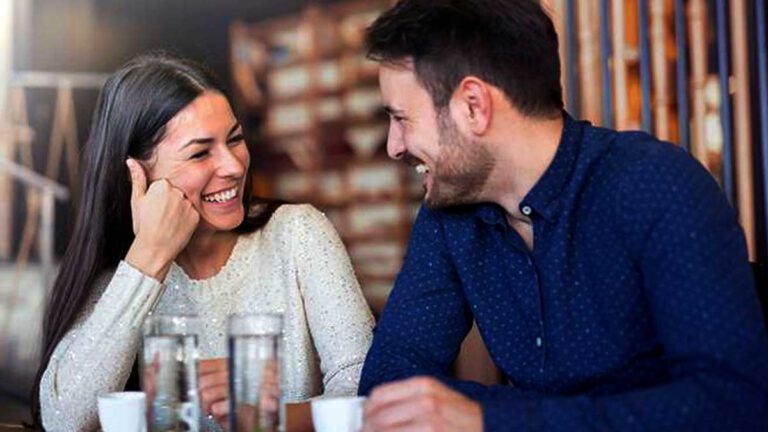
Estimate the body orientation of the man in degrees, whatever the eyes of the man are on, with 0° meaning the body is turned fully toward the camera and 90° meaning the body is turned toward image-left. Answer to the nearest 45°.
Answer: approximately 45°

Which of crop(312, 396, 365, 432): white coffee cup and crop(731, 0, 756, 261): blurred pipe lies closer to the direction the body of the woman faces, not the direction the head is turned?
the white coffee cup

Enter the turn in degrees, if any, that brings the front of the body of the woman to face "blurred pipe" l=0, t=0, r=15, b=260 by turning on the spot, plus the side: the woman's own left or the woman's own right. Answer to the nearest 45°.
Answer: approximately 180°

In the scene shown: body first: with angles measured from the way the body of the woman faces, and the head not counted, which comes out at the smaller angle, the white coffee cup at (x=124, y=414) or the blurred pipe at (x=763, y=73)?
the white coffee cup

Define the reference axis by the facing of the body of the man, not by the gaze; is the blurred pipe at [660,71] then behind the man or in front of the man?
behind

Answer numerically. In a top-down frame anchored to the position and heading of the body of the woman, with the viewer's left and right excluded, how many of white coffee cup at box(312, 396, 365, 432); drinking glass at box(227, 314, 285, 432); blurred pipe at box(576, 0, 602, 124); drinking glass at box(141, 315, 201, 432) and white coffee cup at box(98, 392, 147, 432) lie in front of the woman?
4

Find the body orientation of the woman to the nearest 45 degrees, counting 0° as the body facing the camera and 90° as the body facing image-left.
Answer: approximately 0°

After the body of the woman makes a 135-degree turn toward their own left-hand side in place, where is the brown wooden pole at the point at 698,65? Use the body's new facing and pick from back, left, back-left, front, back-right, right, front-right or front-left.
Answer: front

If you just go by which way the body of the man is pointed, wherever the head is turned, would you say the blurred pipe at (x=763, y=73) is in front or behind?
behind

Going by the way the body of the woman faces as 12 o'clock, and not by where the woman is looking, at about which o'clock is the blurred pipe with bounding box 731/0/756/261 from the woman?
The blurred pipe is roughly at 8 o'clock from the woman.

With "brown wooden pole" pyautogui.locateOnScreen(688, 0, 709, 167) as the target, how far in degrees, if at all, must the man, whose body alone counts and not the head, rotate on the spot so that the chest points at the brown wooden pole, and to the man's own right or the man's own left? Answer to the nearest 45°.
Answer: approximately 135° to the man's own right
